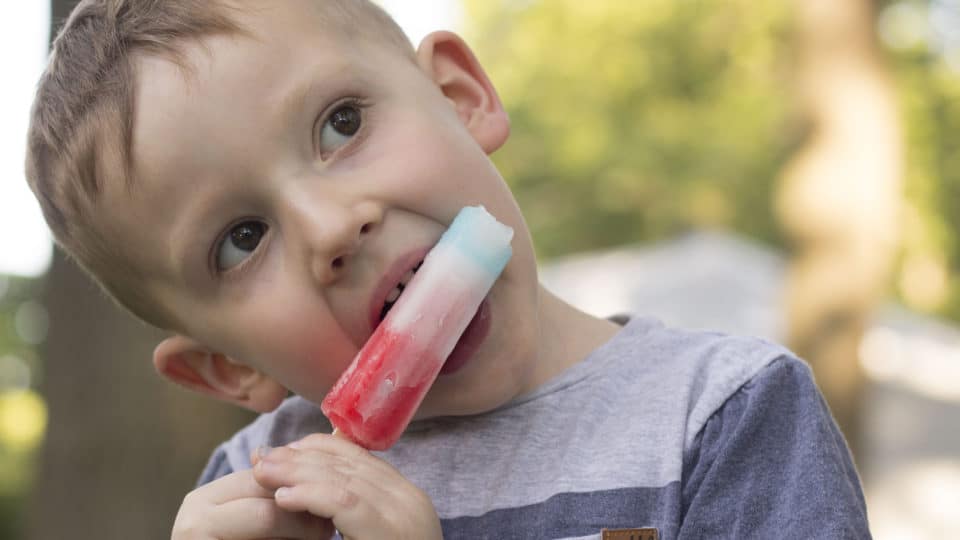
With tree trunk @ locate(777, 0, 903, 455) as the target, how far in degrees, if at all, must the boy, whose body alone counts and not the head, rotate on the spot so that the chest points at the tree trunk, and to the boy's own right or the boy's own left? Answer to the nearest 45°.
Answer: approximately 135° to the boy's own left

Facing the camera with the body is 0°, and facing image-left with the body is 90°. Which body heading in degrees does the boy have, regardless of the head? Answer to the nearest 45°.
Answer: approximately 0°

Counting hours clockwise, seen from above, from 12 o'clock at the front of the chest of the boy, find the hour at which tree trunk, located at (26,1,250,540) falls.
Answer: The tree trunk is roughly at 5 o'clock from the boy.
